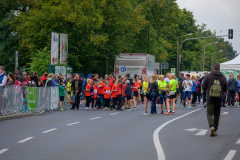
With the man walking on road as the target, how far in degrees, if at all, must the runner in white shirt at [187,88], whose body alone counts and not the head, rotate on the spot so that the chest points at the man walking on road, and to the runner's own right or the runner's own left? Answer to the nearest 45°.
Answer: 0° — they already face them

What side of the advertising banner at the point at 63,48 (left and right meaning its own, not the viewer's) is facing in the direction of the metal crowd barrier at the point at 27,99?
front

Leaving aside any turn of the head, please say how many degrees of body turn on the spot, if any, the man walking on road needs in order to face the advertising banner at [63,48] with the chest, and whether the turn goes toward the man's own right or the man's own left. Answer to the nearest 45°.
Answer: approximately 45° to the man's own left

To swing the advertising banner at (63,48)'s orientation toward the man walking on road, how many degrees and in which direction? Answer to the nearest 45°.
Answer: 0° — it already faces them

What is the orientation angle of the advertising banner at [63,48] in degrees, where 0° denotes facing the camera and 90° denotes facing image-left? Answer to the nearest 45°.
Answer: approximately 0°

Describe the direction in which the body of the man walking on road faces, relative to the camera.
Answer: away from the camera

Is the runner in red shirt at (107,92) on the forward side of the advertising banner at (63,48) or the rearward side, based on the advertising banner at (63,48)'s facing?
on the forward side

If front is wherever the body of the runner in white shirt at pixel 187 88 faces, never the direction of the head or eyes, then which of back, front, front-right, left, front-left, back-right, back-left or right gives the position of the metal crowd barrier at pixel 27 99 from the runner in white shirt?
front-right

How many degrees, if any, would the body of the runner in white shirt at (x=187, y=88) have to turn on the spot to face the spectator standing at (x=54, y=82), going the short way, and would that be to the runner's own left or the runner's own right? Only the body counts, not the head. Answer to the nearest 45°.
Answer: approximately 90° to the runner's own right

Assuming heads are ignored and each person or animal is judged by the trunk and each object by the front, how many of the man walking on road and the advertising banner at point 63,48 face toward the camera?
1

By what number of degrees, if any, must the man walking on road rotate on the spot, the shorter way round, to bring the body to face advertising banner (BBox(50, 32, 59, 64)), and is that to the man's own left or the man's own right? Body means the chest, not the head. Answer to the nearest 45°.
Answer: approximately 45° to the man's own left
